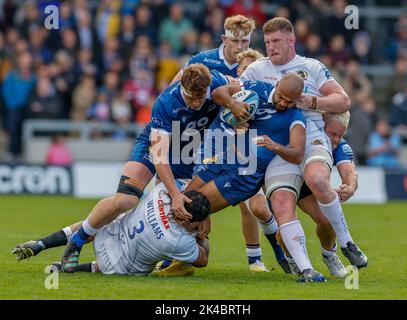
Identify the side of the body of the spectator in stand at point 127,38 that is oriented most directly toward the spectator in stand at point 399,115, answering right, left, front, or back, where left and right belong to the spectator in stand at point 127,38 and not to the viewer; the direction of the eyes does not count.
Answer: left

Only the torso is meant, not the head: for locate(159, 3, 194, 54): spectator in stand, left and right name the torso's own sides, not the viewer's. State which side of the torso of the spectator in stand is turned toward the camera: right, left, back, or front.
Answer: front

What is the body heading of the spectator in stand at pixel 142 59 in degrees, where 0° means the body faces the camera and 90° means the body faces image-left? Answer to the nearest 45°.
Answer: approximately 0°

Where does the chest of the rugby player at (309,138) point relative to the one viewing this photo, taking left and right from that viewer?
facing the viewer and to the left of the viewer

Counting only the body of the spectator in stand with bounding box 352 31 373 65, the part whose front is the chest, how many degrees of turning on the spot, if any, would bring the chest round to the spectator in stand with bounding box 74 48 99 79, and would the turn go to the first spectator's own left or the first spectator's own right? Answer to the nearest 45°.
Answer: approximately 45° to the first spectator's own right

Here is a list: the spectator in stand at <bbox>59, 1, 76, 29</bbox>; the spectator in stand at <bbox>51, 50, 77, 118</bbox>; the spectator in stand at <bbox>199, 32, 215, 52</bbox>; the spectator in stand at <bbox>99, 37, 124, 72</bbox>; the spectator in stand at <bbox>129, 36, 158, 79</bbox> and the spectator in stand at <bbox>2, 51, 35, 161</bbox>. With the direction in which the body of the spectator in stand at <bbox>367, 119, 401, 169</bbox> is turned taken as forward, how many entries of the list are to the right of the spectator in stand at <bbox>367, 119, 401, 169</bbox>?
6

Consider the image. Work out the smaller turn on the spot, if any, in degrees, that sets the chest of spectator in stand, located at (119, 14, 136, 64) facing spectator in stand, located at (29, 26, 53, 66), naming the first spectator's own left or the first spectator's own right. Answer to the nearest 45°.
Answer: approximately 90° to the first spectator's own right

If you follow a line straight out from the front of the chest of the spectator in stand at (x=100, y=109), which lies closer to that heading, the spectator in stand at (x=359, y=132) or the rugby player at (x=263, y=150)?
the rugby player

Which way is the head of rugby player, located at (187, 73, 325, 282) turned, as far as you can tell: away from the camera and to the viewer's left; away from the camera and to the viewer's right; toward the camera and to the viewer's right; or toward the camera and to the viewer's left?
toward the camera and to the viewer's left

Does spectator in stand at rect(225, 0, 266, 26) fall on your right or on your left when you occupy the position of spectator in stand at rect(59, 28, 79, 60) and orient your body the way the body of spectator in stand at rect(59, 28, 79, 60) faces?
on your left

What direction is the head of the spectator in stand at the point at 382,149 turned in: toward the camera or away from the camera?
toward the camera

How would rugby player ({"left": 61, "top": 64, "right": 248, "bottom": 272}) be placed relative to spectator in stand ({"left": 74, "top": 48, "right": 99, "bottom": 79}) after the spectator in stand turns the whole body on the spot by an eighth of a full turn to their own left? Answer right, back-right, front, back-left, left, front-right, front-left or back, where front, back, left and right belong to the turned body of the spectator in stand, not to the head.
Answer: front-right

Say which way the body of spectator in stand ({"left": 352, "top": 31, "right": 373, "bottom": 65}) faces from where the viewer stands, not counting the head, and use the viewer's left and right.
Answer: facing the viewer

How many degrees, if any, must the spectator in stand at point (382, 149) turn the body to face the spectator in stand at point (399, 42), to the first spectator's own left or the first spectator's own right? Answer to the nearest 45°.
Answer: approximately 180°

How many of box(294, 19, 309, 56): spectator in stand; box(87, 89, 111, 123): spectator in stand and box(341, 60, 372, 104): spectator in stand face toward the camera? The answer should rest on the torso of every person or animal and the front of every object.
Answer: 3
